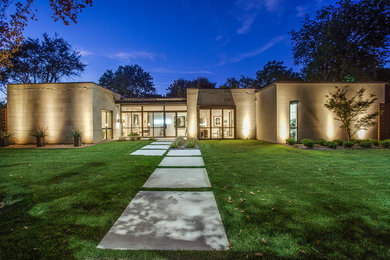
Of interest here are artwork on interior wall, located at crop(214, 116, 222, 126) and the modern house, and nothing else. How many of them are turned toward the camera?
2

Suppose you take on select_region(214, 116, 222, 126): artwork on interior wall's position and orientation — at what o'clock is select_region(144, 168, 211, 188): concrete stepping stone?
The concrete stepping stone is roughly at 12 o'clock from the artwork on interior wall.

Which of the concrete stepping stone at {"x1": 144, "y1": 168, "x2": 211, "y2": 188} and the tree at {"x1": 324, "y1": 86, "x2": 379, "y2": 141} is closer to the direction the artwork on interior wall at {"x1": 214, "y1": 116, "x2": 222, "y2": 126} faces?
the concrete stepping stone

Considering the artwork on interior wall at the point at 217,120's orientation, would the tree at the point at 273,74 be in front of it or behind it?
behind

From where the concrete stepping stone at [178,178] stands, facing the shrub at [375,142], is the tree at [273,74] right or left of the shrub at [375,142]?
left

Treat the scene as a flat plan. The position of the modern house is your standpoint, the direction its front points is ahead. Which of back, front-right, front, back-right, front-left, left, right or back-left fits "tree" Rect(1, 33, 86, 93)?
back-right

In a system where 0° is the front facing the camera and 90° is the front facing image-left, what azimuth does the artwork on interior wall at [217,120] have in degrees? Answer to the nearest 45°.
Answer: approximately 0°

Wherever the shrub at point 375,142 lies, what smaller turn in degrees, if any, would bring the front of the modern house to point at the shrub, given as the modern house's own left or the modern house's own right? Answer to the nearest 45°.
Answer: approximately 90° to the modern house's own left

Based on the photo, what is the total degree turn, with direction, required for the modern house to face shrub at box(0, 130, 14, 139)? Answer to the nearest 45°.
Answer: approximately 90° to its right

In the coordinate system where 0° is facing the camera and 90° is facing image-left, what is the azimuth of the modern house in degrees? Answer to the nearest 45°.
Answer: approximately 0°
